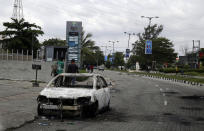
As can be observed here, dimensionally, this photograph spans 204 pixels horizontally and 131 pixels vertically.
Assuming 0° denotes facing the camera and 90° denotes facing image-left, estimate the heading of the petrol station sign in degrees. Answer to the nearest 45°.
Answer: approximately 0°

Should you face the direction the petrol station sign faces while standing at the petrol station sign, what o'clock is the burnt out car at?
The burnt out car is roughly at 12 o'clock from the petrol station sign.
